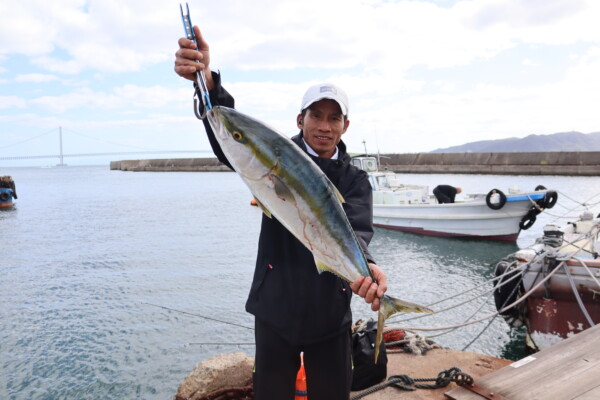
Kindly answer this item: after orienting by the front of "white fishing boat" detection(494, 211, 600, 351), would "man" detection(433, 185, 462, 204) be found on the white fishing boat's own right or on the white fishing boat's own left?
on the white fishing boat's own right

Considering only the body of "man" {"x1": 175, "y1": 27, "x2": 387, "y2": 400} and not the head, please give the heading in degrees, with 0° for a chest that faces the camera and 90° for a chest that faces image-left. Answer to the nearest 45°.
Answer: approximately 0°

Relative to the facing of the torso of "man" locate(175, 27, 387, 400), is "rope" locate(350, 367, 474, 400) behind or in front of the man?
behind

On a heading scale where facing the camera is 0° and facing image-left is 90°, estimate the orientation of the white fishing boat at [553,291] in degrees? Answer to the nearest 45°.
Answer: approximately 45°

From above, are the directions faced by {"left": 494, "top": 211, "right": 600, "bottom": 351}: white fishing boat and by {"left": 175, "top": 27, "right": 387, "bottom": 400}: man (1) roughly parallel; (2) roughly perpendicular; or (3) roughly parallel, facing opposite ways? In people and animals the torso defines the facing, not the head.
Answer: roughly perpendicular
